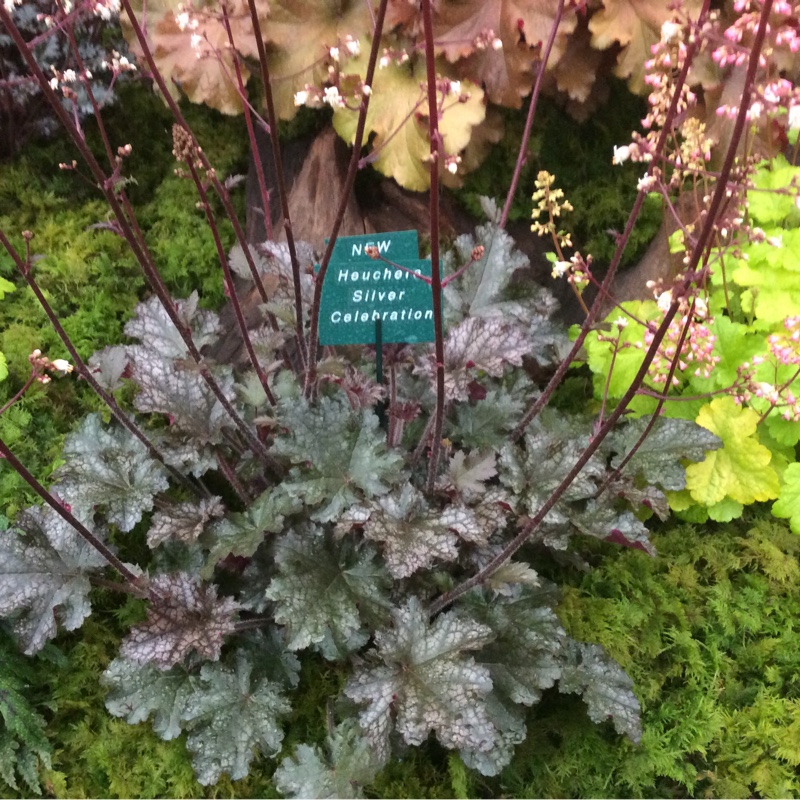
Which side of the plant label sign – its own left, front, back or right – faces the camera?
front

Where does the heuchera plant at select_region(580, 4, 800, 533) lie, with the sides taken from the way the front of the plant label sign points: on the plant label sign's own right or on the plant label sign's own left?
on the plant label sign's own left
